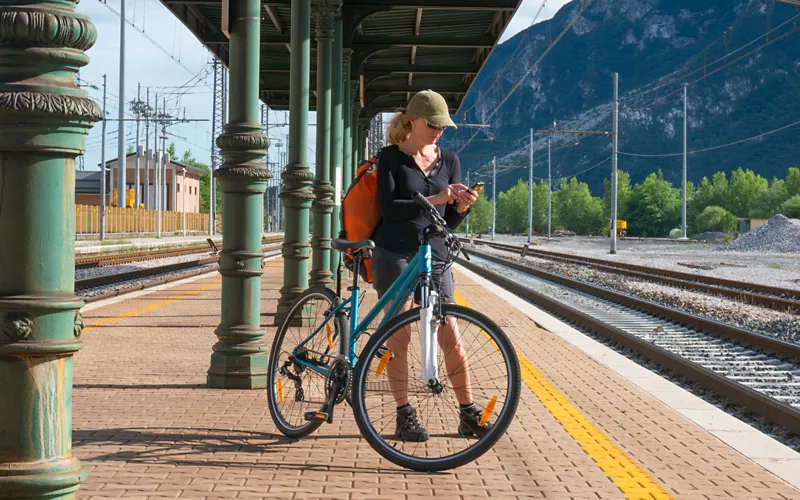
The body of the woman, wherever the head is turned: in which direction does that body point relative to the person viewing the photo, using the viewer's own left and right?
facing the viewer and to the right of the viewer

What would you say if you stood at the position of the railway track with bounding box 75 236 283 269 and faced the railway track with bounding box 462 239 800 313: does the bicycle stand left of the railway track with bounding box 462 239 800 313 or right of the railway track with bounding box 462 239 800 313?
right

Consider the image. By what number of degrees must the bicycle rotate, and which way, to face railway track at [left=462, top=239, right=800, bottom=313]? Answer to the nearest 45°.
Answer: approximately 90° to its left

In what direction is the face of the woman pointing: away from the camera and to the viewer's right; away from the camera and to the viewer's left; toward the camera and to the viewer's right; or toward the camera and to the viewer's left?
toward the camera and to the viewer's right

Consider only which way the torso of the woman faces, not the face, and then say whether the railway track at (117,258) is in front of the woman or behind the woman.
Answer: behind

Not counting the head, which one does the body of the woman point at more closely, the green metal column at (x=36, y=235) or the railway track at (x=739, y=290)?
the green metal column

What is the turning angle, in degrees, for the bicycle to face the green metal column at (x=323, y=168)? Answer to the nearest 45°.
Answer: approximately 135° to its left

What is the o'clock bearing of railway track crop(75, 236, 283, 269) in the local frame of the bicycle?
The railway track is roughly at 7 o'clock from the bicycle.

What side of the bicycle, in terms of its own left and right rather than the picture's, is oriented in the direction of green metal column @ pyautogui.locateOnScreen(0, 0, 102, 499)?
right

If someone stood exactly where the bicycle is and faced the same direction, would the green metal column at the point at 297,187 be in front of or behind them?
behind
